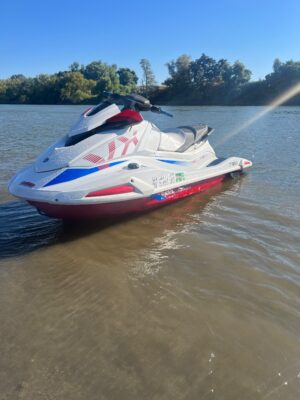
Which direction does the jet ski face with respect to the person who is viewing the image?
facing the viewer and to the left of the viewer
